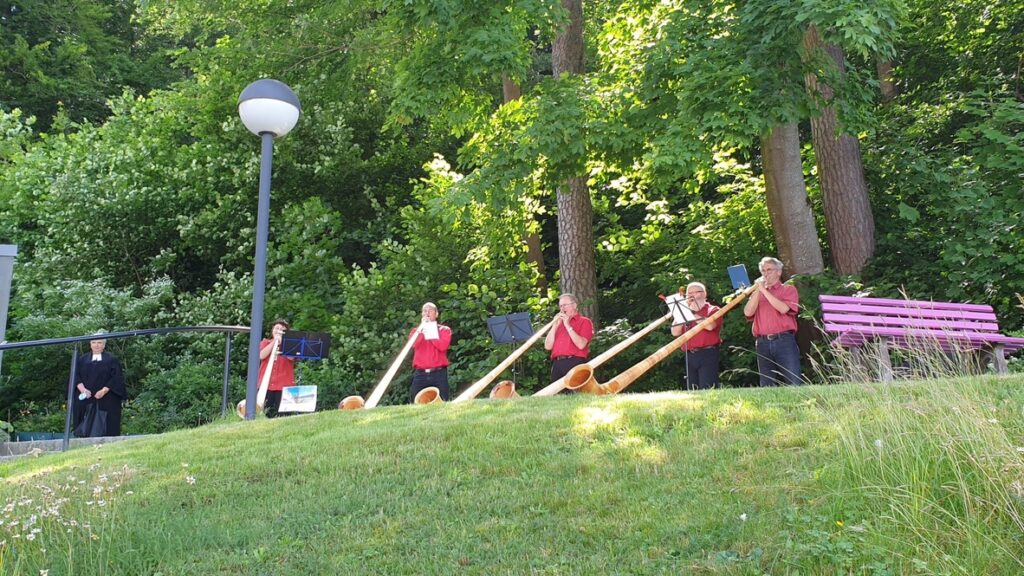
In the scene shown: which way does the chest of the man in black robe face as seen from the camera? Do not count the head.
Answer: toward the camera

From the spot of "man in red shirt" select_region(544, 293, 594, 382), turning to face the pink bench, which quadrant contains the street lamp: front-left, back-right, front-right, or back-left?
back-right

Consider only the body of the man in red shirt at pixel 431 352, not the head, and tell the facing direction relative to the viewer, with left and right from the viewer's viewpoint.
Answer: facing the viewer

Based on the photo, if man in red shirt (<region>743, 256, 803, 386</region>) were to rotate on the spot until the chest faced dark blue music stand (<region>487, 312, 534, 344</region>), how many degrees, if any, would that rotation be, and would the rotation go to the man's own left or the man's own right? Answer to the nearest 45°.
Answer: approximately 45° to the man's own right

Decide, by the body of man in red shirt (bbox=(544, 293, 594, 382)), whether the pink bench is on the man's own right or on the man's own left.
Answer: on the man's own left

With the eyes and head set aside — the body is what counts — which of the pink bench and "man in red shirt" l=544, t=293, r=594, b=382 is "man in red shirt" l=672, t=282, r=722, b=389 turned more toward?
the man in red shirt

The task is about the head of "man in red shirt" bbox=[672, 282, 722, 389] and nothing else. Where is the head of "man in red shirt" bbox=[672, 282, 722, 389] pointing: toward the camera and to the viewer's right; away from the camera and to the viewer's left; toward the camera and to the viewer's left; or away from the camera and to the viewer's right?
toward the camera and to the viewer's left

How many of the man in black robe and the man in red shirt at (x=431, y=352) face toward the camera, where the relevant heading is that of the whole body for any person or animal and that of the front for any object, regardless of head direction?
2

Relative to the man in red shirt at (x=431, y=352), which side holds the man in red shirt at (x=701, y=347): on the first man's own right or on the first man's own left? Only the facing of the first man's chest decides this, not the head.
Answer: on the first man's own left

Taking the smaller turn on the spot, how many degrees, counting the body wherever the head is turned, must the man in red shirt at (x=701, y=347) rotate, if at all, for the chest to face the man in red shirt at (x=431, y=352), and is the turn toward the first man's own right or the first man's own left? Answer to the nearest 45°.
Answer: approximately 45° to the first man's own right

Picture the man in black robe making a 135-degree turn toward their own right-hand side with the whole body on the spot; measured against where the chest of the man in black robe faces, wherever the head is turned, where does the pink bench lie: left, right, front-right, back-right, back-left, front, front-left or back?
back
